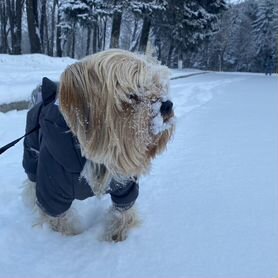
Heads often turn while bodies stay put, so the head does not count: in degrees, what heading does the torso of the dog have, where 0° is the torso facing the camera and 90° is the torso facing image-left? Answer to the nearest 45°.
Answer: approximately 315°

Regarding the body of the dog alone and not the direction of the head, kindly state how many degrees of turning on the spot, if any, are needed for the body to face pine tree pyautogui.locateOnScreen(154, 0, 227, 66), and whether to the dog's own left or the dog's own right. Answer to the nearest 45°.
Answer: approximately 135° to the dog's own left

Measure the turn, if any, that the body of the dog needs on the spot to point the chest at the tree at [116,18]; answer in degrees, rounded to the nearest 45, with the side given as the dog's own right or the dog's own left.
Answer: approximately 135° to the dog's own left

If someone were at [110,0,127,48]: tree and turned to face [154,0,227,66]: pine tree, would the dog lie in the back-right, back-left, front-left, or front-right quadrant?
back-right
